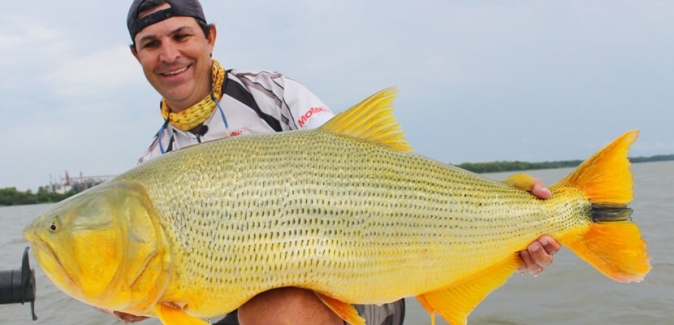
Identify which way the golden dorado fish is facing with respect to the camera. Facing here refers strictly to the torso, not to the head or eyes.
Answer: to the viewer's left

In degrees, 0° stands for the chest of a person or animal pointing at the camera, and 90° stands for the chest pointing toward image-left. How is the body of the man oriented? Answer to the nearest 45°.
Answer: approximately 45°
